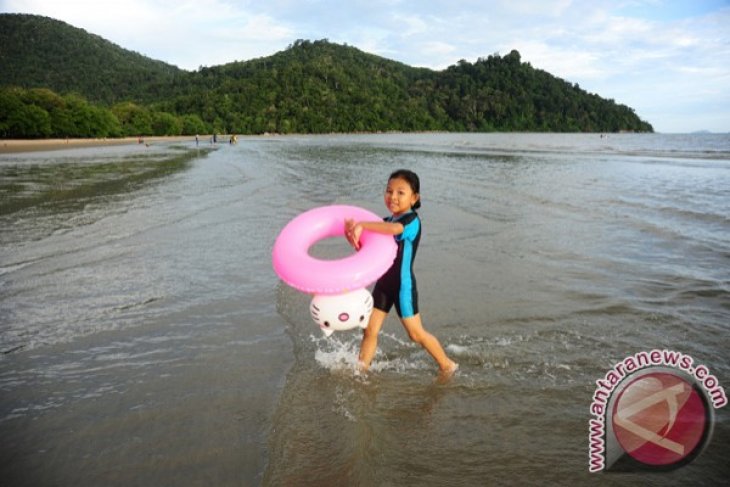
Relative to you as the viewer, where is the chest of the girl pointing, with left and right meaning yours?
facing to the left of the viewer
